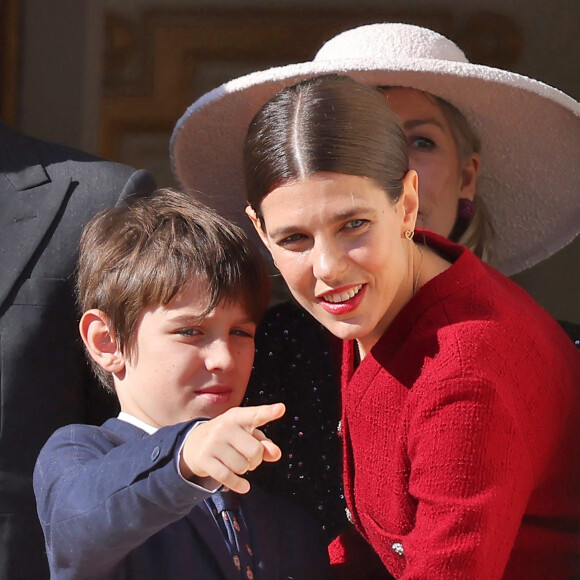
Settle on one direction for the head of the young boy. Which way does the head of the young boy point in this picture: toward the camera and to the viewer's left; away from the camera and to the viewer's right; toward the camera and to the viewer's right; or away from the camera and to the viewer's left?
toward the camera and to the viewer's right

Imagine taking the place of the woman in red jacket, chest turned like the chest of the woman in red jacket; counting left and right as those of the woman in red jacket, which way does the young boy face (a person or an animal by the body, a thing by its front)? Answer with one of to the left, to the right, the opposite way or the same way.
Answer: to the left

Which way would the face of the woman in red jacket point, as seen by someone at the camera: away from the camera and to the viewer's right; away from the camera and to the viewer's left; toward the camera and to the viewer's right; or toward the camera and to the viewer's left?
toward the camera and to the viewer's left

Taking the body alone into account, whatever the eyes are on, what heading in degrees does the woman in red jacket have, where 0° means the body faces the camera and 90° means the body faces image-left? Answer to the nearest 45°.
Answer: approximately 45°

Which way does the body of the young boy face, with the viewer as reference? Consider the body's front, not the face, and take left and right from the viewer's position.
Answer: facing the viewer and to the right of the viewer

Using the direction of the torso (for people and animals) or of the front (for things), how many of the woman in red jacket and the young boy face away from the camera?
0
